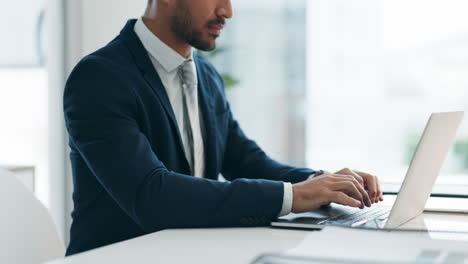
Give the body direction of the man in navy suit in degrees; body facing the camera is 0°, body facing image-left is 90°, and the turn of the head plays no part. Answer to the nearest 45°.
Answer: approximately 315°

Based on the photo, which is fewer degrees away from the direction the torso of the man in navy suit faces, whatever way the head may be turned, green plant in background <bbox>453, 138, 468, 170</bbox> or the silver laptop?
the silver laptop

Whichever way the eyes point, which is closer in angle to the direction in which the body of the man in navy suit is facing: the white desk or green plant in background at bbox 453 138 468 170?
the white desk

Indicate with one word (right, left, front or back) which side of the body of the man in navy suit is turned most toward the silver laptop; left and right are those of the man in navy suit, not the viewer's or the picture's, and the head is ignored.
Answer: front

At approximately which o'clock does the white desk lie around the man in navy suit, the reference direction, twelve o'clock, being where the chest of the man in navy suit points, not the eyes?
The white desk is roughly at 1 o'clock from the man in navy suit.

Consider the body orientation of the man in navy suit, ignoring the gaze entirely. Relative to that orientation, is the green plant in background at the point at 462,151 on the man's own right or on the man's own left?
on the man's own left
